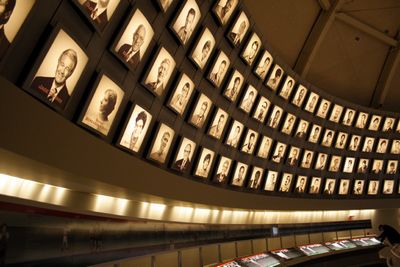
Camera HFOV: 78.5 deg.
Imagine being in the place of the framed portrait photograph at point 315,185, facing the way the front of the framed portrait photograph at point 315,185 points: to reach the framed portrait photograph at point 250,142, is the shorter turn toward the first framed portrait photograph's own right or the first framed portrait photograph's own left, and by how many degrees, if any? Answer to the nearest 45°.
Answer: approximately 45° to the first framed portrait photograph's own right

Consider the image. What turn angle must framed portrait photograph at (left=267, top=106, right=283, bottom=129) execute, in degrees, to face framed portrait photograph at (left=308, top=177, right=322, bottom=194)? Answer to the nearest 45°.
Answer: approximately 90° to its left

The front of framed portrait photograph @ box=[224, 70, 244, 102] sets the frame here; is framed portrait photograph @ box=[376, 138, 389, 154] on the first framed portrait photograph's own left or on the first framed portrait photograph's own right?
on the first framed portrait photograph's own left

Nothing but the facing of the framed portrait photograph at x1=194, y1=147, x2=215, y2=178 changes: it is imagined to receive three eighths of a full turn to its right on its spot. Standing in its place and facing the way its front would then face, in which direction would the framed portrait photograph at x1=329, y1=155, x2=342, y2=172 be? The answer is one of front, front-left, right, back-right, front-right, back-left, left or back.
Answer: back-right

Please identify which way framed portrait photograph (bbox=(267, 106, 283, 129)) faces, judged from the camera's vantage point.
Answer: facing the viewer and to the right of the viewer

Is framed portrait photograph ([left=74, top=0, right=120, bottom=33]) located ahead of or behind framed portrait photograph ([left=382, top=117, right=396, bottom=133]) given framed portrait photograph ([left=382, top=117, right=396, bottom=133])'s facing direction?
ahead

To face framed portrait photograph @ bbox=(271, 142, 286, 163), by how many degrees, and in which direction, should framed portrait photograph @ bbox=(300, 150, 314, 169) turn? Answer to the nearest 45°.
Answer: approximately 45° to its right

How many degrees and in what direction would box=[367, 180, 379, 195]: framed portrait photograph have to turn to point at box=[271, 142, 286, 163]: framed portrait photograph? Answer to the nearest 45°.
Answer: approximately 45° to its right

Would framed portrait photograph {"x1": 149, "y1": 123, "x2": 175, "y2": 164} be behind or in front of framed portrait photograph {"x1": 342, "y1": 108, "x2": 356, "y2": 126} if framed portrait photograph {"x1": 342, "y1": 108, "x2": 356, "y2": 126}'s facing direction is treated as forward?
in front

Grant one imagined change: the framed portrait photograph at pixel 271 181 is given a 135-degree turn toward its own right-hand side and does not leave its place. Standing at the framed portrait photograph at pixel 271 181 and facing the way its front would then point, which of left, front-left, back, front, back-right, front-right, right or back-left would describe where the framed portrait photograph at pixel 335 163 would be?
back-right
